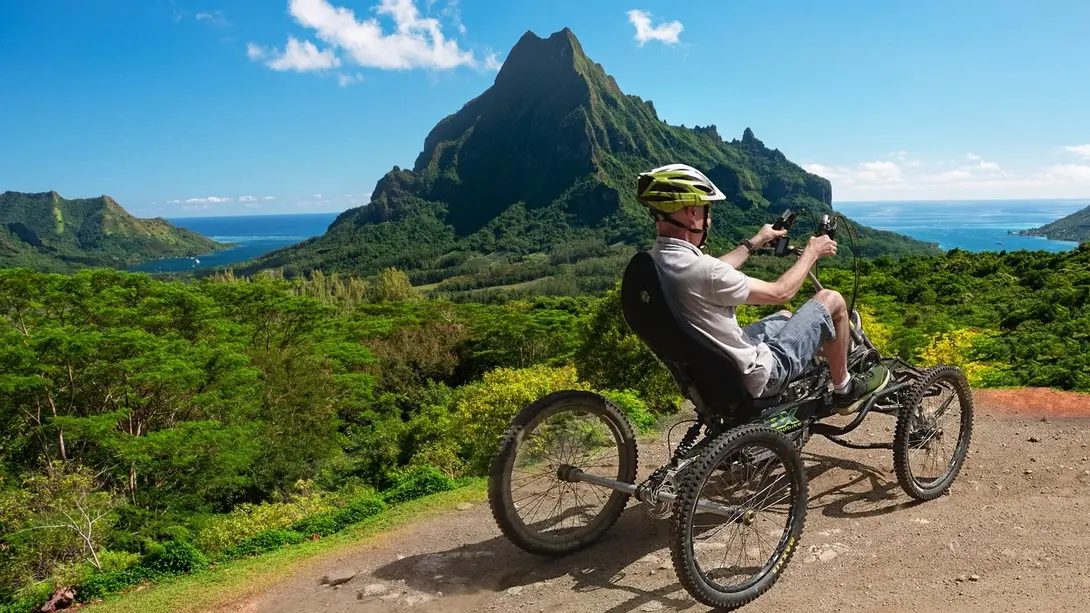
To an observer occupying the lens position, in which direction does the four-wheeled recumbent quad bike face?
facing away from the viewer and to the right of the viewer

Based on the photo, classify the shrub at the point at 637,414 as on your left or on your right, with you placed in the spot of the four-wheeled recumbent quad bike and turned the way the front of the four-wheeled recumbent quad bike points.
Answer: on your left

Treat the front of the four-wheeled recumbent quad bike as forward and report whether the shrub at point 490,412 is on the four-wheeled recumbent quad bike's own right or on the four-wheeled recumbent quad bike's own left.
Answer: on the four-wheeled recumbent quad bike's own left

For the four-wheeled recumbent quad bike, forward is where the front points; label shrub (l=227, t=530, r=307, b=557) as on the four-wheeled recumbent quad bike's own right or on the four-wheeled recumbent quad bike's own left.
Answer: on the four-wheeled recumbent quad bike's own left

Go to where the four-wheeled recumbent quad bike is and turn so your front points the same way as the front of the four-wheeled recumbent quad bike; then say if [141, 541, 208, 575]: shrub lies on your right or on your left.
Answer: on your left

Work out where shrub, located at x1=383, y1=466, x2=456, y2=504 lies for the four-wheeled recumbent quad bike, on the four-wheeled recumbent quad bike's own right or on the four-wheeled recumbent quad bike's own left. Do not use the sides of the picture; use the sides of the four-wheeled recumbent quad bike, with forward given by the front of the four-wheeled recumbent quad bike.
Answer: on the four-wheeled recumbent quad bike's own left
